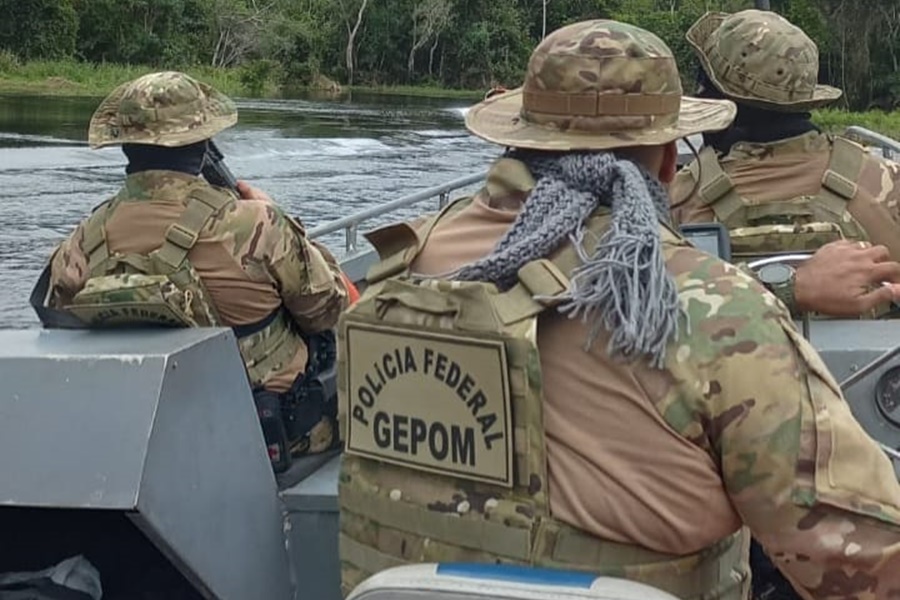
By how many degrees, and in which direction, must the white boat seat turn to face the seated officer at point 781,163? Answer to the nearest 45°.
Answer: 0° — it already faces them

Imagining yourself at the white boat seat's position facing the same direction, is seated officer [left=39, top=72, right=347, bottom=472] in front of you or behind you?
in front

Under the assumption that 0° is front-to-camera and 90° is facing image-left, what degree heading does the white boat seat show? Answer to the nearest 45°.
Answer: approximately 180°

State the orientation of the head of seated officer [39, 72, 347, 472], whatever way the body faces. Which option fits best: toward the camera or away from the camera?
away from the camera
